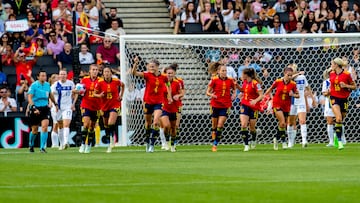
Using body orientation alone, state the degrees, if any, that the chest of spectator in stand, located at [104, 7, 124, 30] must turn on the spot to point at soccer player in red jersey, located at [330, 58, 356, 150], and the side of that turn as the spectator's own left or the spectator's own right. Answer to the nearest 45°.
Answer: approximately 45° to the spectator's own left

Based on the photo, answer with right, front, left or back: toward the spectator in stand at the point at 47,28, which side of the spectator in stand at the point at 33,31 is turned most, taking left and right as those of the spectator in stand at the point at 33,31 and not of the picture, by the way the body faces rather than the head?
left

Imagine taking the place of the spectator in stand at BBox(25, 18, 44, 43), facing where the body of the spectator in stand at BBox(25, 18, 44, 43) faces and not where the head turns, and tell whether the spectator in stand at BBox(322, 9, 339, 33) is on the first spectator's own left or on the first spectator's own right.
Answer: on the first spectator's own left

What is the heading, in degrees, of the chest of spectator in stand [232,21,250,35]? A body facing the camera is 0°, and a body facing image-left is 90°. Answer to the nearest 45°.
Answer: approximately 0°
